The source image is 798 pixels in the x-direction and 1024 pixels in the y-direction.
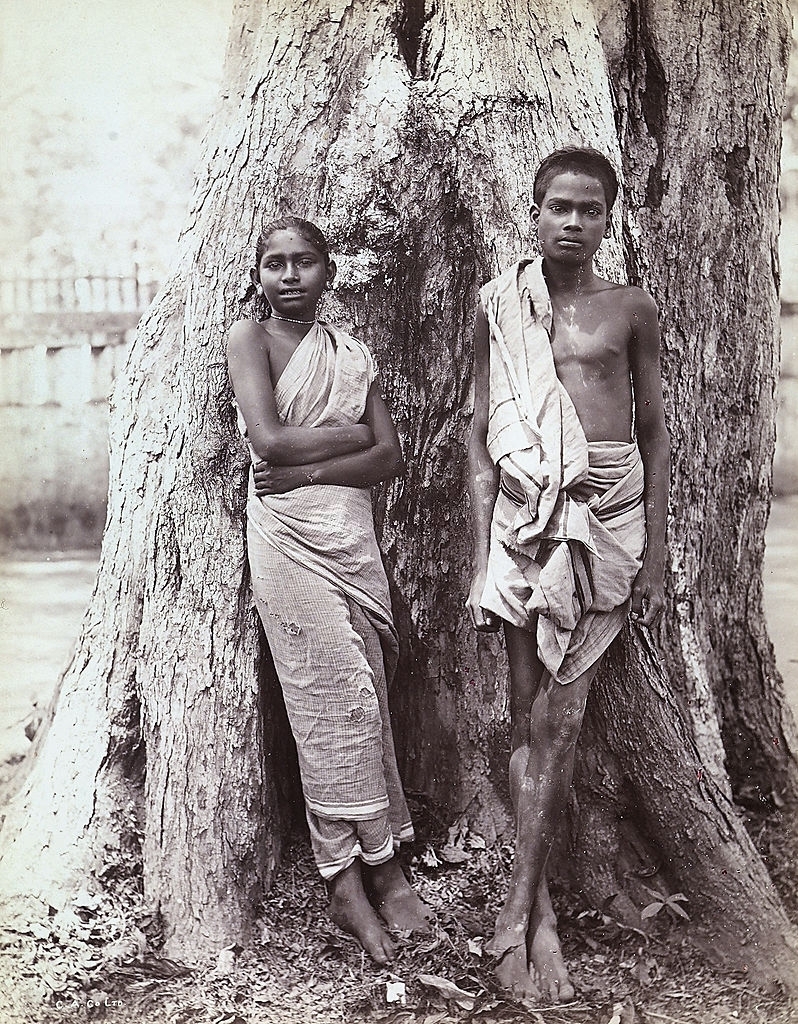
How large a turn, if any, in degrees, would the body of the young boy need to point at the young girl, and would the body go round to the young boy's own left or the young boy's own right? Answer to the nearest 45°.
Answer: approximately 90° to the young boy's own right

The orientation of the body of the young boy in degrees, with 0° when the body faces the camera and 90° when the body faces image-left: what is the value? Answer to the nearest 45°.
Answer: approximately 0°
